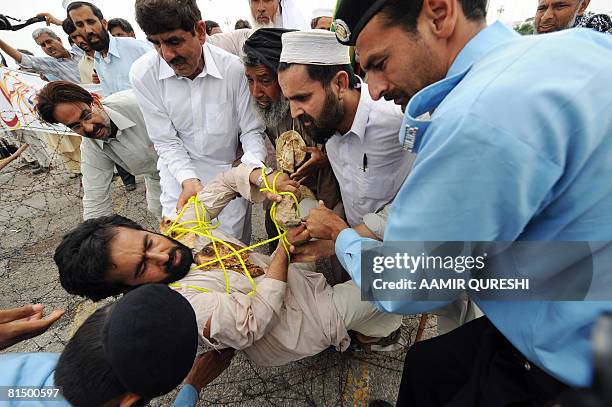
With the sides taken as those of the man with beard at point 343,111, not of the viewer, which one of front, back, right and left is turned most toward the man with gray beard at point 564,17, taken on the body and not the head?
back

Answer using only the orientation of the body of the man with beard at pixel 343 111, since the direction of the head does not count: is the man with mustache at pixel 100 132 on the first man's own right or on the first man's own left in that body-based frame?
on the first man's own right

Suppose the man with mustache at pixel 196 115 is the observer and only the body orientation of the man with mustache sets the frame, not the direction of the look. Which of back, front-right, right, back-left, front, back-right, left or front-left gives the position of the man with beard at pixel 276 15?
back-left

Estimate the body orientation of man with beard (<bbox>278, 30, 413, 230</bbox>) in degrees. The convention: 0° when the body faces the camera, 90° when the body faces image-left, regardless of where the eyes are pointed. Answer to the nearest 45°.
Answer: approximately 45°

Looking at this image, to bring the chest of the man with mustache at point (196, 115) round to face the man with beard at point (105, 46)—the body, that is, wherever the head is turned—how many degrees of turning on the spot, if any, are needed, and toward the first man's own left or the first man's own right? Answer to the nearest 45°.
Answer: approximately 180°

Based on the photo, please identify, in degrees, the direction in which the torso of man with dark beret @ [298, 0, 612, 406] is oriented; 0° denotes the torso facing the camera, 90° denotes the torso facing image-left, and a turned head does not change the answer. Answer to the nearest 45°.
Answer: approximately 90°

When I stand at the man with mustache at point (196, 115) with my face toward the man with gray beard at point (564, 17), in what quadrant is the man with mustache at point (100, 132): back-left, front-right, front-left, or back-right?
back-left

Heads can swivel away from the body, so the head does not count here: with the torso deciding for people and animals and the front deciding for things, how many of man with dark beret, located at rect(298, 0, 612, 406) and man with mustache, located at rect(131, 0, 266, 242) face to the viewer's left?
1

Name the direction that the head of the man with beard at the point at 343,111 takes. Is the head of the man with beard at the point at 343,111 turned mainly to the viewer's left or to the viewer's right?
to the viewer's left
